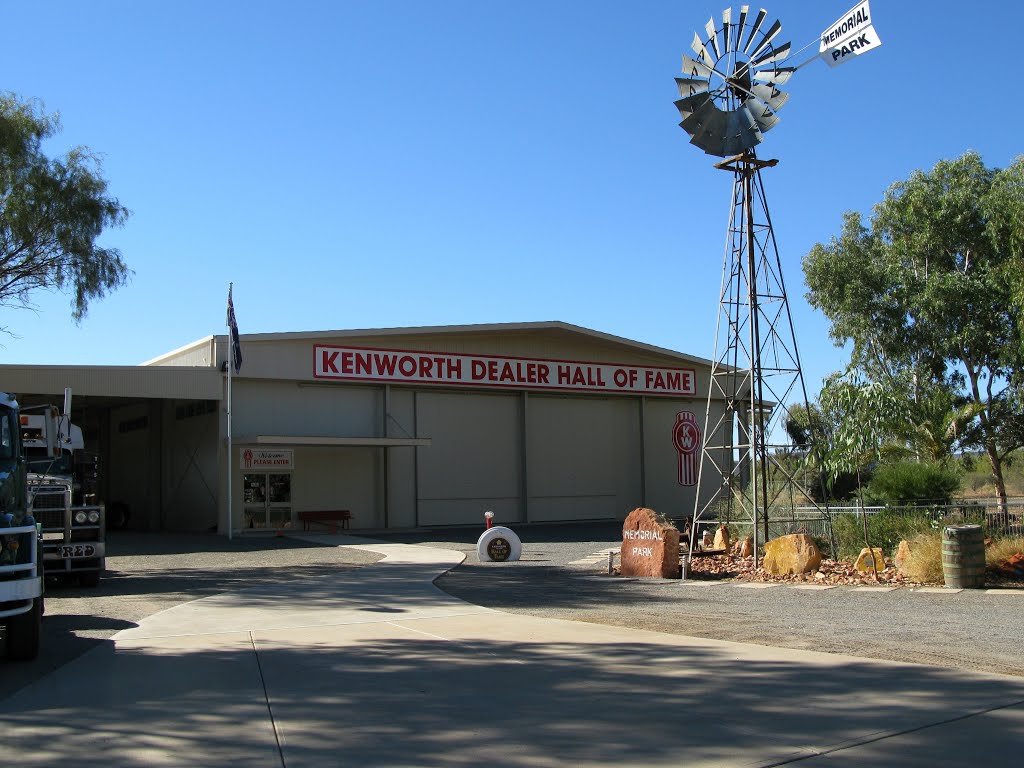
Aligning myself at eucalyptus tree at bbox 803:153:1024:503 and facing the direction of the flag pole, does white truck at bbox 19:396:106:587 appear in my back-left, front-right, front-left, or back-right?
front-left

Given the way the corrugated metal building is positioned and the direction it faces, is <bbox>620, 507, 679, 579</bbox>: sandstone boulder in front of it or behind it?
in front

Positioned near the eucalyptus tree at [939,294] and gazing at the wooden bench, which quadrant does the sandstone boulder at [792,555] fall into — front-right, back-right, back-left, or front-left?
front-left

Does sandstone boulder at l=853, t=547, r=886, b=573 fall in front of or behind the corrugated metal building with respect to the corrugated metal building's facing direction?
in front

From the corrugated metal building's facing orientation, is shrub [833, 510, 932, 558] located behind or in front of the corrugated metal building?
in front

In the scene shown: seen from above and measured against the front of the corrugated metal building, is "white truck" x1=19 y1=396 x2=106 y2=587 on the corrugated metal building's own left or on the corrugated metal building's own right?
on the corrugated metal building's own right

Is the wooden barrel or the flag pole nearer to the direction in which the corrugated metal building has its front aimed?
the wooden barrel

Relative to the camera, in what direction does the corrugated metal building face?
facing the viewer and to the right of the viewer

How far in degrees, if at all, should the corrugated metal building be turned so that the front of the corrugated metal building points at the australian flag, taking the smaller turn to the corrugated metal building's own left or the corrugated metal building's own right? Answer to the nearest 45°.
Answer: approximately 90° to the corrugated metal building's own right
